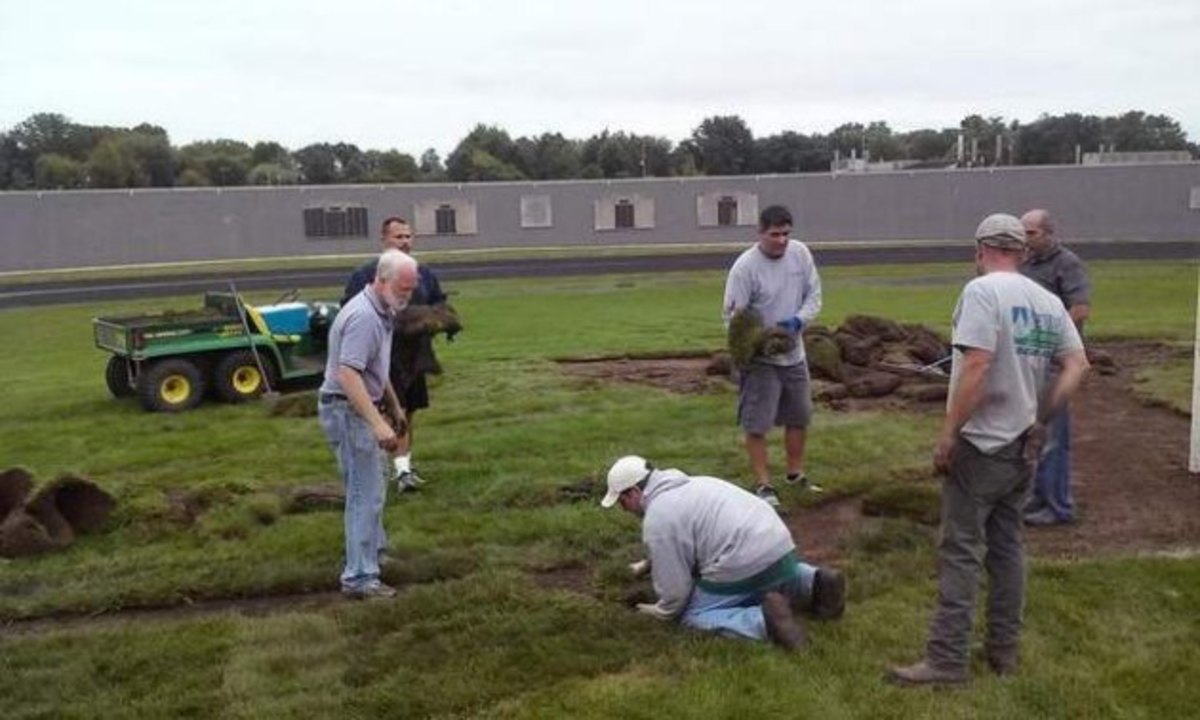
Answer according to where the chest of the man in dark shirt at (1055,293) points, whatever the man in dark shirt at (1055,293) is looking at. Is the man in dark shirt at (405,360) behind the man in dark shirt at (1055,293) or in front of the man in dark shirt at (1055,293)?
in front

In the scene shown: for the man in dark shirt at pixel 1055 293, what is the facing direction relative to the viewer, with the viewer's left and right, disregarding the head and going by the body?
facing the viewer and to the left of the viewer

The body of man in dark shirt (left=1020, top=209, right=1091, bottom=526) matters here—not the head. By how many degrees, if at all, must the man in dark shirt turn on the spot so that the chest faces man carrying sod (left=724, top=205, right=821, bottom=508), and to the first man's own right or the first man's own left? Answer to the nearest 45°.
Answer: approximately 45° to the first man's own right

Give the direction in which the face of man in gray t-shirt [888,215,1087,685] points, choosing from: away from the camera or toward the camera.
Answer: away from the camera

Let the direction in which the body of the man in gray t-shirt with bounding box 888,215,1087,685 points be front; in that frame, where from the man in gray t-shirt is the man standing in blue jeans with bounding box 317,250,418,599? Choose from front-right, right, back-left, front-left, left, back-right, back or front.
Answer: front-left

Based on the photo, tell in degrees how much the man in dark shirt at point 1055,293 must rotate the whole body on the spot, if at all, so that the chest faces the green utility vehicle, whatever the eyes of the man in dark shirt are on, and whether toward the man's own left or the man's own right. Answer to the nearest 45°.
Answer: approximately 45° to the man's own right

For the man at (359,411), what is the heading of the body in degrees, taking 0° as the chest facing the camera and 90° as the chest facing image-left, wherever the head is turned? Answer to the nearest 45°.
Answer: approximately 270°

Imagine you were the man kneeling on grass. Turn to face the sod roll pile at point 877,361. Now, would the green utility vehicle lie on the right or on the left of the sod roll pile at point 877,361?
left

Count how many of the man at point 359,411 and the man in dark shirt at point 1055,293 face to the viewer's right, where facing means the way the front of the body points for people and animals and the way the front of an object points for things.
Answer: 1

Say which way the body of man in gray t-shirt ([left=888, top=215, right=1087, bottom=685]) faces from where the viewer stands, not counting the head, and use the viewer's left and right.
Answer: facing away from the viewer and to the left of the viewer

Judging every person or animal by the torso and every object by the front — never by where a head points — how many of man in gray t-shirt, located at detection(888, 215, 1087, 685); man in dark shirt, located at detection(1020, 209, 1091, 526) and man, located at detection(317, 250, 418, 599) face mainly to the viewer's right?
1

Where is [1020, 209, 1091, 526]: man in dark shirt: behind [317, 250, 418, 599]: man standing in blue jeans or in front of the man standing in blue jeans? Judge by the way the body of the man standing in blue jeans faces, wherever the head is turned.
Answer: in front

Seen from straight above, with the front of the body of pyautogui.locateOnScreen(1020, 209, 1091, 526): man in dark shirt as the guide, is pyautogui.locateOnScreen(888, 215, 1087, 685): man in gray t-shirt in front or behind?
in front
